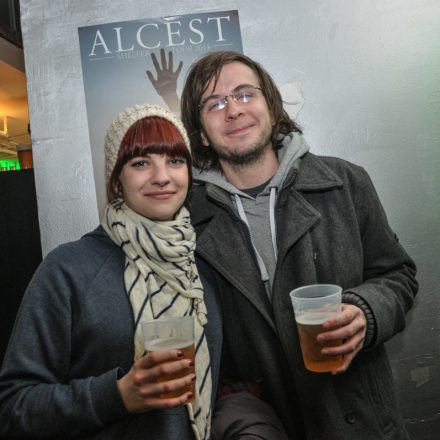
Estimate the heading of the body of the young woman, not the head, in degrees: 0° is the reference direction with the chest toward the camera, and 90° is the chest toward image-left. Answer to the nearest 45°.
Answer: approximately 315°
